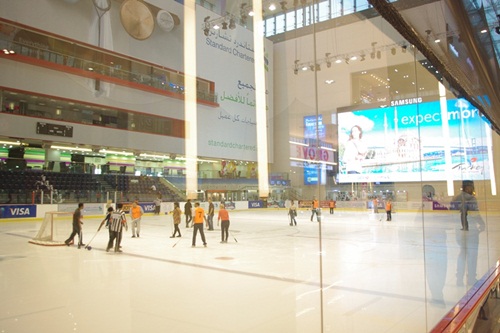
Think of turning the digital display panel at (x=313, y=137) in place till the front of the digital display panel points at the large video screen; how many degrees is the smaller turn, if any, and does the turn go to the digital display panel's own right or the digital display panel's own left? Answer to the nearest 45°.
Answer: approximately 135° to the digital display panel's own left

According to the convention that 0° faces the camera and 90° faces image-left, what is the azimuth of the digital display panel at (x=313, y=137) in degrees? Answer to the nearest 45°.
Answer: approximately 0°

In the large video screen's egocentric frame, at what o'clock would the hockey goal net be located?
The hockey goal net is roughly at 2 o'clock from the large video screen.
